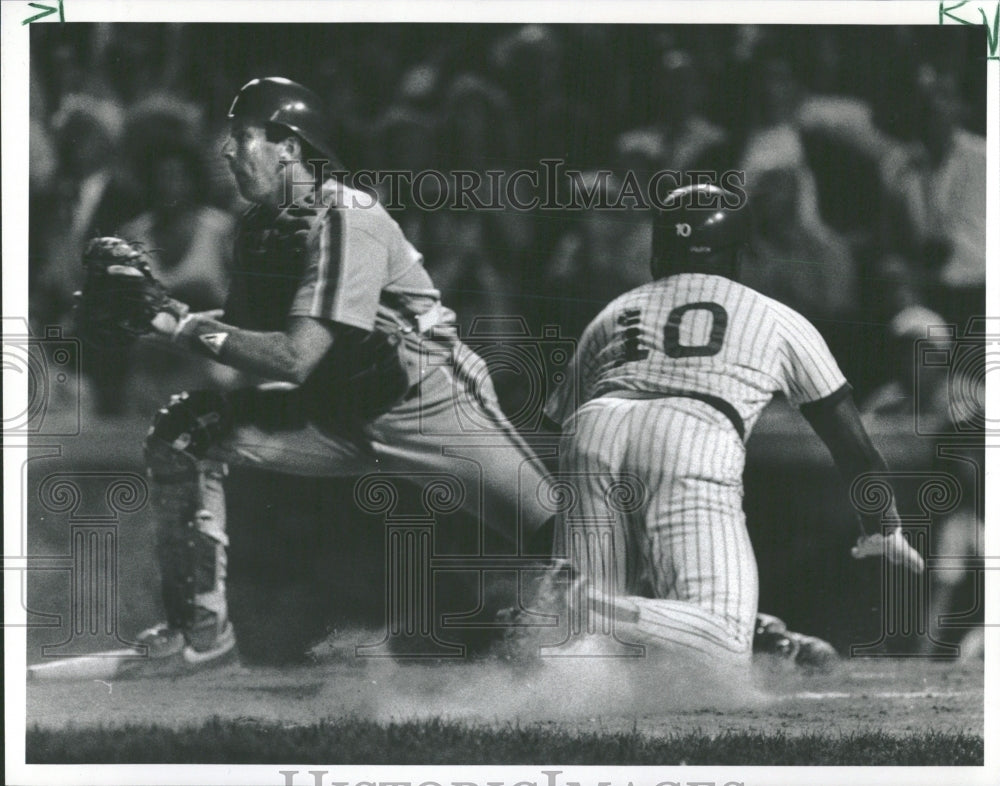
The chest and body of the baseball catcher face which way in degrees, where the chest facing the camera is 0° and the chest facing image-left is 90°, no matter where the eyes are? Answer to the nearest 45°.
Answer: approximately 90°

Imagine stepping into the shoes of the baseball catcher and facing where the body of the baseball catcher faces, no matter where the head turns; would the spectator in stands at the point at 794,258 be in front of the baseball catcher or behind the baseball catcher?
behind

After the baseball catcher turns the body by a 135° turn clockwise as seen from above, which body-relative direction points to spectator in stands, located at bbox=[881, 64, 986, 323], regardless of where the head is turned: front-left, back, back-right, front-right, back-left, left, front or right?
front-right

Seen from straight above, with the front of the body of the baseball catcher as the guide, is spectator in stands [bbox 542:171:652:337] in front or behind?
behind
